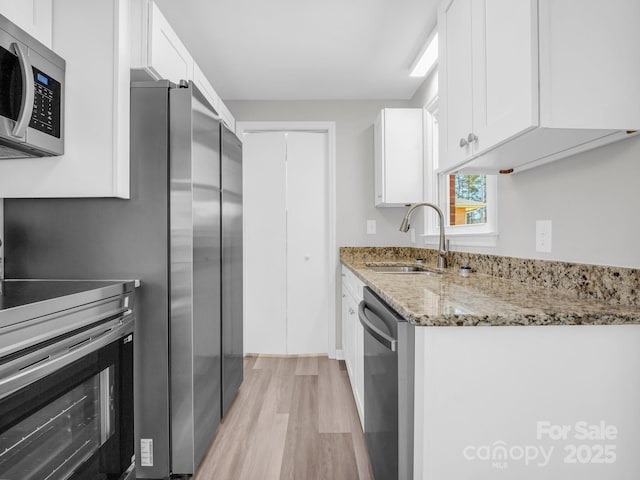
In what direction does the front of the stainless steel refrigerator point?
to the viewer's right

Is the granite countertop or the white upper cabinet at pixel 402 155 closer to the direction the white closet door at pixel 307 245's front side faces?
the granite countertop

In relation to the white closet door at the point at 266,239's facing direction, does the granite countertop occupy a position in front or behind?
in front

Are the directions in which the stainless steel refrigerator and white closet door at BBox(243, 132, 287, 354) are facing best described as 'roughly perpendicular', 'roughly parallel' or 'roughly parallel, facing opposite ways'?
roughly perpendicular

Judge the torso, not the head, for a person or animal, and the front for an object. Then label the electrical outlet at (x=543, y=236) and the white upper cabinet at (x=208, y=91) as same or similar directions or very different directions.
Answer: very different directions

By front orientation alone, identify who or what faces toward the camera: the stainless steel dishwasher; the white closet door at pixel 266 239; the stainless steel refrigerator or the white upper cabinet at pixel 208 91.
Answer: the white closet door

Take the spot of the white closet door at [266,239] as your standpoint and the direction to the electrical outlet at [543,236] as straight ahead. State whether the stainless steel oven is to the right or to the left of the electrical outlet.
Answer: right

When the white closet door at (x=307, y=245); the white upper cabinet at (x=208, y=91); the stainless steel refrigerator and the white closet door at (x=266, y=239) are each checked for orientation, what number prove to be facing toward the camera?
2

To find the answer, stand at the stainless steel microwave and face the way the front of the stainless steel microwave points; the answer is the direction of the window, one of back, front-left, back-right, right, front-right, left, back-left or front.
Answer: front-left

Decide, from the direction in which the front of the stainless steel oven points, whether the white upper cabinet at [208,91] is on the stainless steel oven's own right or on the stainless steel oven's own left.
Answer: on the stainless steel oven's own left

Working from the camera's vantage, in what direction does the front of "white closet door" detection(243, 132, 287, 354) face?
facing the viewer

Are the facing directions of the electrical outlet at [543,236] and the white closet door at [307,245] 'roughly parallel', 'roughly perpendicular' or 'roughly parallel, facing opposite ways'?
roughly perpendicular

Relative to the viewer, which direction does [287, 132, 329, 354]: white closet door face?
toward the camera
